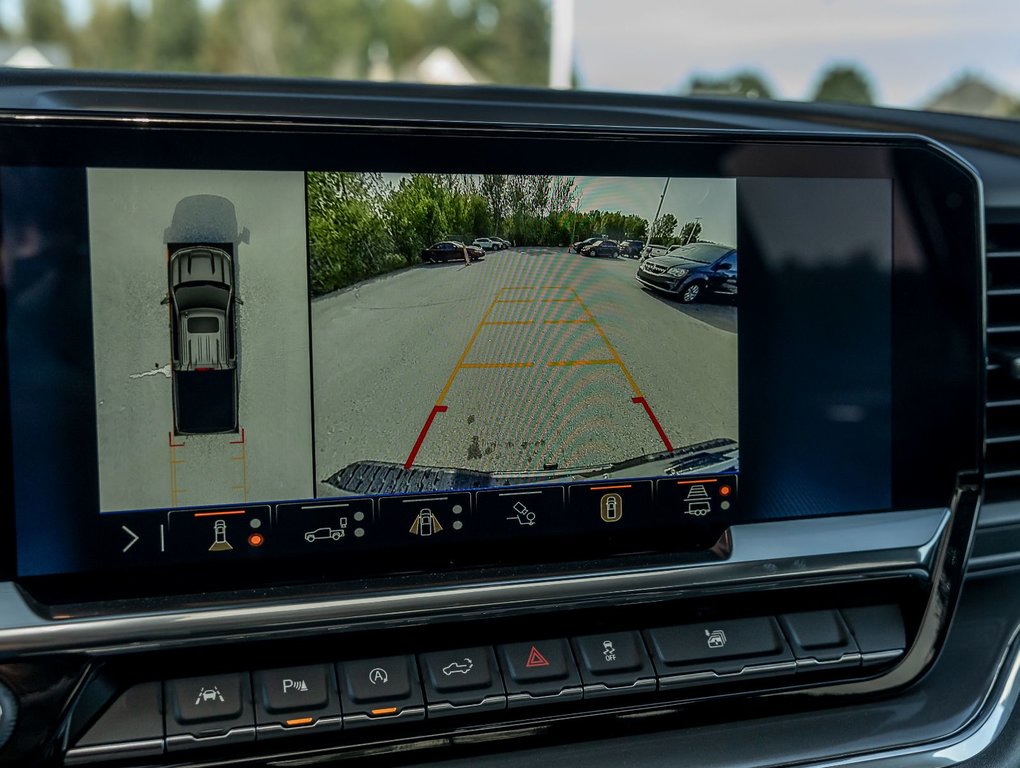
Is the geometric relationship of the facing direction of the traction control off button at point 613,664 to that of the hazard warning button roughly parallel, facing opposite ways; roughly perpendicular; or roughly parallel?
roughly parallel

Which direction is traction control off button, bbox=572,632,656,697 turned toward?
toward the camera

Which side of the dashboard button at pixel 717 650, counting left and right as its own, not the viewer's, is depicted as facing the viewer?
front

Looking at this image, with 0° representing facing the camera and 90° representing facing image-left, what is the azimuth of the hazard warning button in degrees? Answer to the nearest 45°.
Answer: approximately 0°

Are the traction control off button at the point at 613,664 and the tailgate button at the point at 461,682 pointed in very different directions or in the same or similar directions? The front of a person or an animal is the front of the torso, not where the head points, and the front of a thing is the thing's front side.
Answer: same or similar directions

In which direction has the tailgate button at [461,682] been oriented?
toward the camera

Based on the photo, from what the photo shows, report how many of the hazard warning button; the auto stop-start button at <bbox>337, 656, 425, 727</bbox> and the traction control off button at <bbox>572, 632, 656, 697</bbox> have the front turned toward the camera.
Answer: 3

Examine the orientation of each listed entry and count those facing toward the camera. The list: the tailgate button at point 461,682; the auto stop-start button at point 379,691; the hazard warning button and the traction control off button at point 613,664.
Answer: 4
